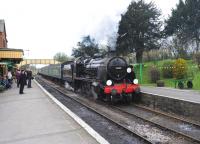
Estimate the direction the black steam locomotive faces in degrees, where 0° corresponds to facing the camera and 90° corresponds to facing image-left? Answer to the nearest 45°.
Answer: approximately 315°

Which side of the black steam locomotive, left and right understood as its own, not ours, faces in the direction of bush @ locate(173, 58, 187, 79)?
left

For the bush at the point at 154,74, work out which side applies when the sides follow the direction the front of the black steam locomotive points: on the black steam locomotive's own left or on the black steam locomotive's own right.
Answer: on the black steam locomotive's own left

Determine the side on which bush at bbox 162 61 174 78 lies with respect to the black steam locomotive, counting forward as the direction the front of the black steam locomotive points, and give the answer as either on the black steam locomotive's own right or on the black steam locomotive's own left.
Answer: on the black steam locomotive's own left
